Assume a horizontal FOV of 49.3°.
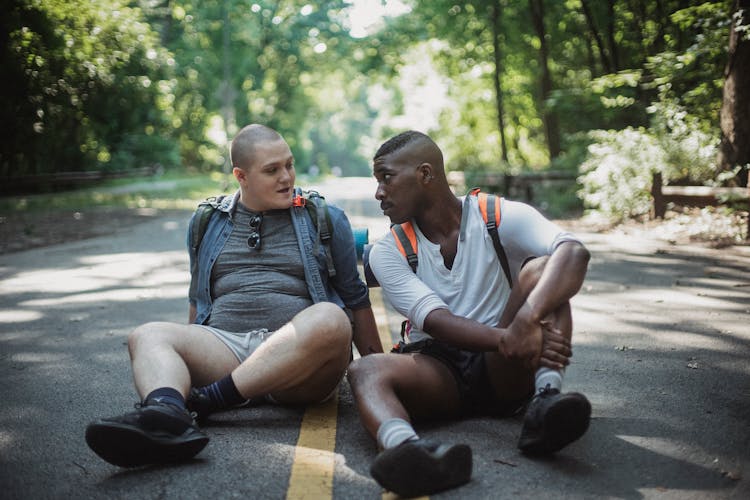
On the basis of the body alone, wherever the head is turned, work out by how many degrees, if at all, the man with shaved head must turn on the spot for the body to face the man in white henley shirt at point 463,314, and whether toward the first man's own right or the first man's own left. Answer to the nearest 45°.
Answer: approximately 45° to the first man's own left

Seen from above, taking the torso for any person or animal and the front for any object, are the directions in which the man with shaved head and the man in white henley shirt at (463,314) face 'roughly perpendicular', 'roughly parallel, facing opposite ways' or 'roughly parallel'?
roughly parallel

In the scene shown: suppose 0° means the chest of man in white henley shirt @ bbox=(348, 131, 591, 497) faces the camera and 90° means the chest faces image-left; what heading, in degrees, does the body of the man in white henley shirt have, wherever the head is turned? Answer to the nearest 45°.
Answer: approximately 0°

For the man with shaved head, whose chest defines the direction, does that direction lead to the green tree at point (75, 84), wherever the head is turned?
no

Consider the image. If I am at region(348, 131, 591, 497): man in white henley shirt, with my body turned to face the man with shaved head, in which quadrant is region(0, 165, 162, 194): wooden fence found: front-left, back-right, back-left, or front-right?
front-right

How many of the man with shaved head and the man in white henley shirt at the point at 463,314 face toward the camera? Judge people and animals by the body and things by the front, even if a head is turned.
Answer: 2

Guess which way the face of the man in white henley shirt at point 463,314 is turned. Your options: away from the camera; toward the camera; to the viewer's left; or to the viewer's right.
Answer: to the viewer's left

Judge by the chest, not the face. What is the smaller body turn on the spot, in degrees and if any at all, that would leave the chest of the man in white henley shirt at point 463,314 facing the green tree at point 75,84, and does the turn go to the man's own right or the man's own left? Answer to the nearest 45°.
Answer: approximately 135° to the man's own right

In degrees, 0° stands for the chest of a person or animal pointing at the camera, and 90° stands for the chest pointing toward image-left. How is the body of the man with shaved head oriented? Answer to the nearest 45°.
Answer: approximately 0°

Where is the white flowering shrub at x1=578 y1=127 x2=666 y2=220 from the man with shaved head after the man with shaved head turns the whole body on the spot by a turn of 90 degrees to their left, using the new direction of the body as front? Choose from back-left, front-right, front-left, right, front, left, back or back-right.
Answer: front-left

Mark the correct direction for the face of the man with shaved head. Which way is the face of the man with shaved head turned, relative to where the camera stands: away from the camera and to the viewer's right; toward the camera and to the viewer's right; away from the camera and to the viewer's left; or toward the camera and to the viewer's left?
toward the camera and to the viewer's right

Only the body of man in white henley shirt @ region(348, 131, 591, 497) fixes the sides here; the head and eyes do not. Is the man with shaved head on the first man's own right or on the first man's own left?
on the first man's own right

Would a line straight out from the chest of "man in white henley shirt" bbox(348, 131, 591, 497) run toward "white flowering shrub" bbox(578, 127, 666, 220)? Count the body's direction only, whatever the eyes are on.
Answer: no

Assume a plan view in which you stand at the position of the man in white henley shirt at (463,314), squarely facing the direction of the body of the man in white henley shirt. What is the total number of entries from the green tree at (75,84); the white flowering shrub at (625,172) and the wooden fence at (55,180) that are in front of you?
0
